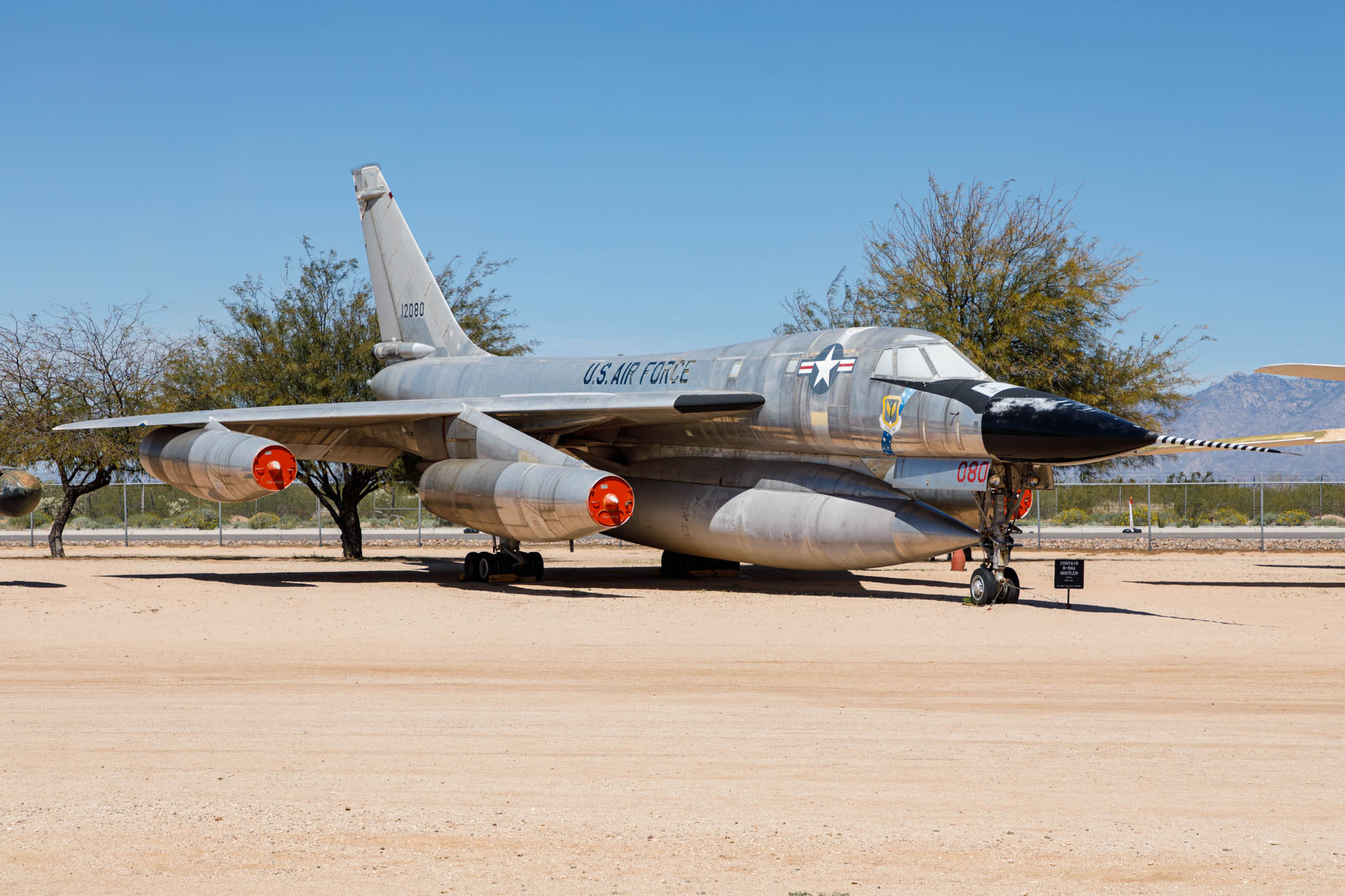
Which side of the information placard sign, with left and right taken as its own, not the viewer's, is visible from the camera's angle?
front

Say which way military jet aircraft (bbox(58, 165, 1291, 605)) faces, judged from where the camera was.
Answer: facing the viewer and to the right of the viewer

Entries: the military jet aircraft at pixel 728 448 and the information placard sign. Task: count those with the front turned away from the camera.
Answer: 0

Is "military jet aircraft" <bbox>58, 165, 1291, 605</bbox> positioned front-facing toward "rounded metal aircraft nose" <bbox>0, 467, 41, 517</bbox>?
no

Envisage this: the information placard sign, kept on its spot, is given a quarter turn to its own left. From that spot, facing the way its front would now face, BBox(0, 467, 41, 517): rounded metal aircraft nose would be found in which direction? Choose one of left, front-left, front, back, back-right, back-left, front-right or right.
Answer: back

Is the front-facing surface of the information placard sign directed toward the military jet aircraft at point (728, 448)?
no

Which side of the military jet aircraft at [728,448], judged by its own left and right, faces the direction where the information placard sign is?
front
